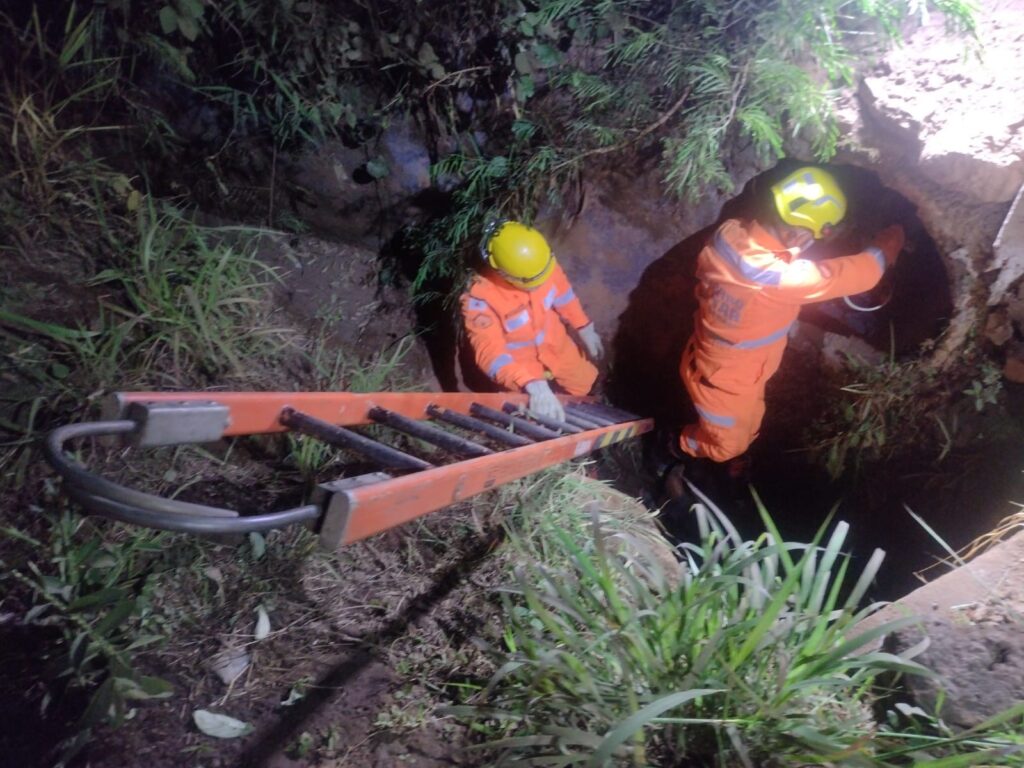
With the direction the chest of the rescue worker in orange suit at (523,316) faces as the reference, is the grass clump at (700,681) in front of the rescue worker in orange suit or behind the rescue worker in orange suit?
in front

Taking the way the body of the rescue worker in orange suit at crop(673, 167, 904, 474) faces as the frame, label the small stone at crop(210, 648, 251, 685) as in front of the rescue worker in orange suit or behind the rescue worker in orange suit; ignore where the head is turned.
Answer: behind

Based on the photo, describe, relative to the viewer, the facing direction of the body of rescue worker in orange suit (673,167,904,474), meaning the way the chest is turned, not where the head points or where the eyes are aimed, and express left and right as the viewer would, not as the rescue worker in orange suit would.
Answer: facing away from the viewer and to the right of the viewer

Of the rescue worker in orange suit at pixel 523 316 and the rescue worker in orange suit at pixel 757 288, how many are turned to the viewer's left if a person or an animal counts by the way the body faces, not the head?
0

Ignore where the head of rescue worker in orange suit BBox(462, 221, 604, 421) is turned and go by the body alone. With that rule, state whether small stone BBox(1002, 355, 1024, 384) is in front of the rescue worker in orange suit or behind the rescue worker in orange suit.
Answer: in front

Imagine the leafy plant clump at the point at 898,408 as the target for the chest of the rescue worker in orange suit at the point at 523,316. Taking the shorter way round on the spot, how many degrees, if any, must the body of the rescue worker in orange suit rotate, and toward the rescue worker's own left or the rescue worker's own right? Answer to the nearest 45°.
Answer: approximately 45° to the rescue worker's own left

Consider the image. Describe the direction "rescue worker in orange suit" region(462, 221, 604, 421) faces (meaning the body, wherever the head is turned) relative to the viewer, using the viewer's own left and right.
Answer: facing the viewer and to the right of the viewer

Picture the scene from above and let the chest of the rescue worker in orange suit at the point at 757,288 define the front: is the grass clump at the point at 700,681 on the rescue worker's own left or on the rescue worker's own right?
on the rescue worker's own right

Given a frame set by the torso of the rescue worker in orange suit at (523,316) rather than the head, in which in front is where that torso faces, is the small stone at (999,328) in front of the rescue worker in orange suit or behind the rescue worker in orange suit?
in front
